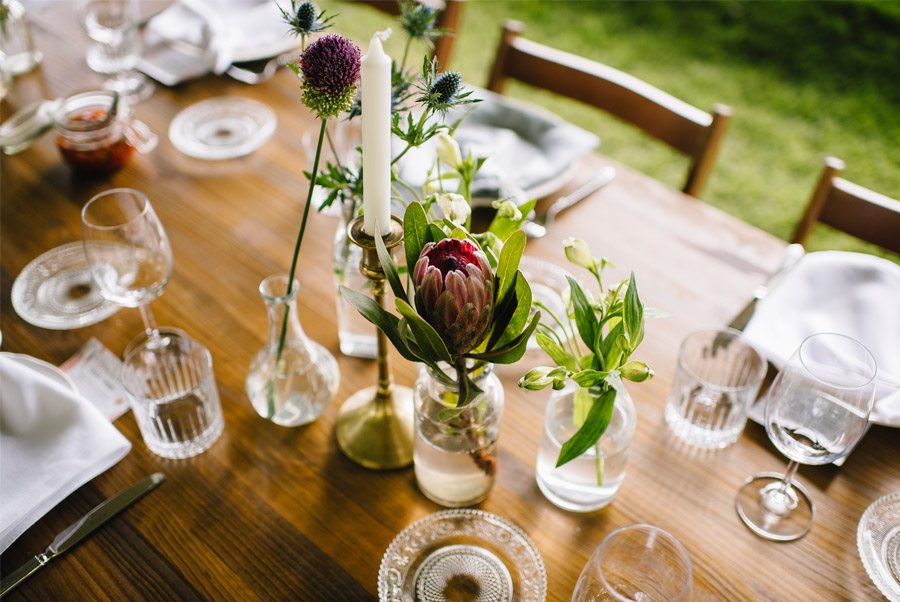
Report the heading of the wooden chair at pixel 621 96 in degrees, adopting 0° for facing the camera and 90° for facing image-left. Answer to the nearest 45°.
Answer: approximately 45°

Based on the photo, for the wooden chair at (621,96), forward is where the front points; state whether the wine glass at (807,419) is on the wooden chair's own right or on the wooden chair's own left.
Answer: on the wooden chair's own left

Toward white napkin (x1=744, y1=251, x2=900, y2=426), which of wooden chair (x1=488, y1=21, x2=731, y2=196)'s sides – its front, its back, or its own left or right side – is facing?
left
